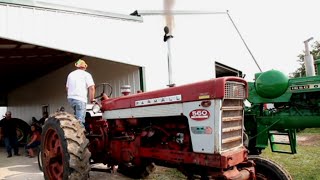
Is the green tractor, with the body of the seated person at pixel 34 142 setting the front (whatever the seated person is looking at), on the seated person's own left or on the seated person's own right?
on the seated person's own left

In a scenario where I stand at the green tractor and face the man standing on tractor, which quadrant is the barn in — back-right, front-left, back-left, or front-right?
front-right

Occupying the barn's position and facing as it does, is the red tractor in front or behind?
in front

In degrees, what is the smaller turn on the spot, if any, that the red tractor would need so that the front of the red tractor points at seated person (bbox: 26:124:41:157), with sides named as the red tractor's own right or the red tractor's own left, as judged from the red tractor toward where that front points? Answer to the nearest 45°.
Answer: approximately 180°
